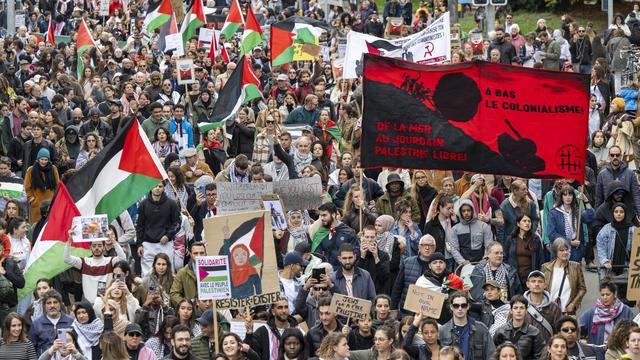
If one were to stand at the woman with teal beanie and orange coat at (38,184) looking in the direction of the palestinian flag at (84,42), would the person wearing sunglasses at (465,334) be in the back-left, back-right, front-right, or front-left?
back-right

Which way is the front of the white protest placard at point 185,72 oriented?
toward the camera

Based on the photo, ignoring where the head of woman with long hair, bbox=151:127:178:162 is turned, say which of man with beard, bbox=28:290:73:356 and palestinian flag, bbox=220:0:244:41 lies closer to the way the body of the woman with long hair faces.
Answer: the man with beard

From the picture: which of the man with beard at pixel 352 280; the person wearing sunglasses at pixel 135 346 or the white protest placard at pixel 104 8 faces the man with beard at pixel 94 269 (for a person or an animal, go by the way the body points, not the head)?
the white protest placard

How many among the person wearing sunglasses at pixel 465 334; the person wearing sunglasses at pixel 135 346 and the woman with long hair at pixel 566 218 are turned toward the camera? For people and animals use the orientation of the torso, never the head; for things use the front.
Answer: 3

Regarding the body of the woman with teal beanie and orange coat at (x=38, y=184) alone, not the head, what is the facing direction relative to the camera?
toward the camera

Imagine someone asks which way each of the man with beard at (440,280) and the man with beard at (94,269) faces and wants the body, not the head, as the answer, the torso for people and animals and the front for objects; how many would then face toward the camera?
2

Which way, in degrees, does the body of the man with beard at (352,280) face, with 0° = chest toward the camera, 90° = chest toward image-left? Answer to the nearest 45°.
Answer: approximately 0°
